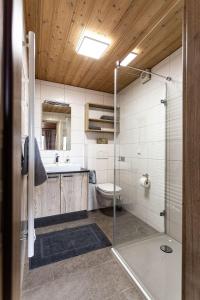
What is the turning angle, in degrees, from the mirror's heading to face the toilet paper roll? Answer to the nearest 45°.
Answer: approximately 45° to its left

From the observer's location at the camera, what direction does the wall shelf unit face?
facing the viewer

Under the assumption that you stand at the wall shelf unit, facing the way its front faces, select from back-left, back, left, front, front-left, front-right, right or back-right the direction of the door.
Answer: front

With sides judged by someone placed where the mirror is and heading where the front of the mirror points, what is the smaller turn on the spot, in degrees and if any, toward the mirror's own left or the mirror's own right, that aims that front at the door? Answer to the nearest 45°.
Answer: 0° — it already faces it

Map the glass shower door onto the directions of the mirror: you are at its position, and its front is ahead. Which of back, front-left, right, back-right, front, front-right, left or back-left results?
front-left

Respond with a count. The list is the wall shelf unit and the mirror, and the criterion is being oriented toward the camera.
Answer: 2

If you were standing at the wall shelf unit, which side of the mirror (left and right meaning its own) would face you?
left

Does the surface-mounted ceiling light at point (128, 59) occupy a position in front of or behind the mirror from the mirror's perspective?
in front

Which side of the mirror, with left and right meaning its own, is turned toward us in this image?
front

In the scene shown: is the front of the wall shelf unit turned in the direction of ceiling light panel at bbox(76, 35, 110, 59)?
yes

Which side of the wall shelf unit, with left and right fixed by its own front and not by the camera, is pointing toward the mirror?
right
